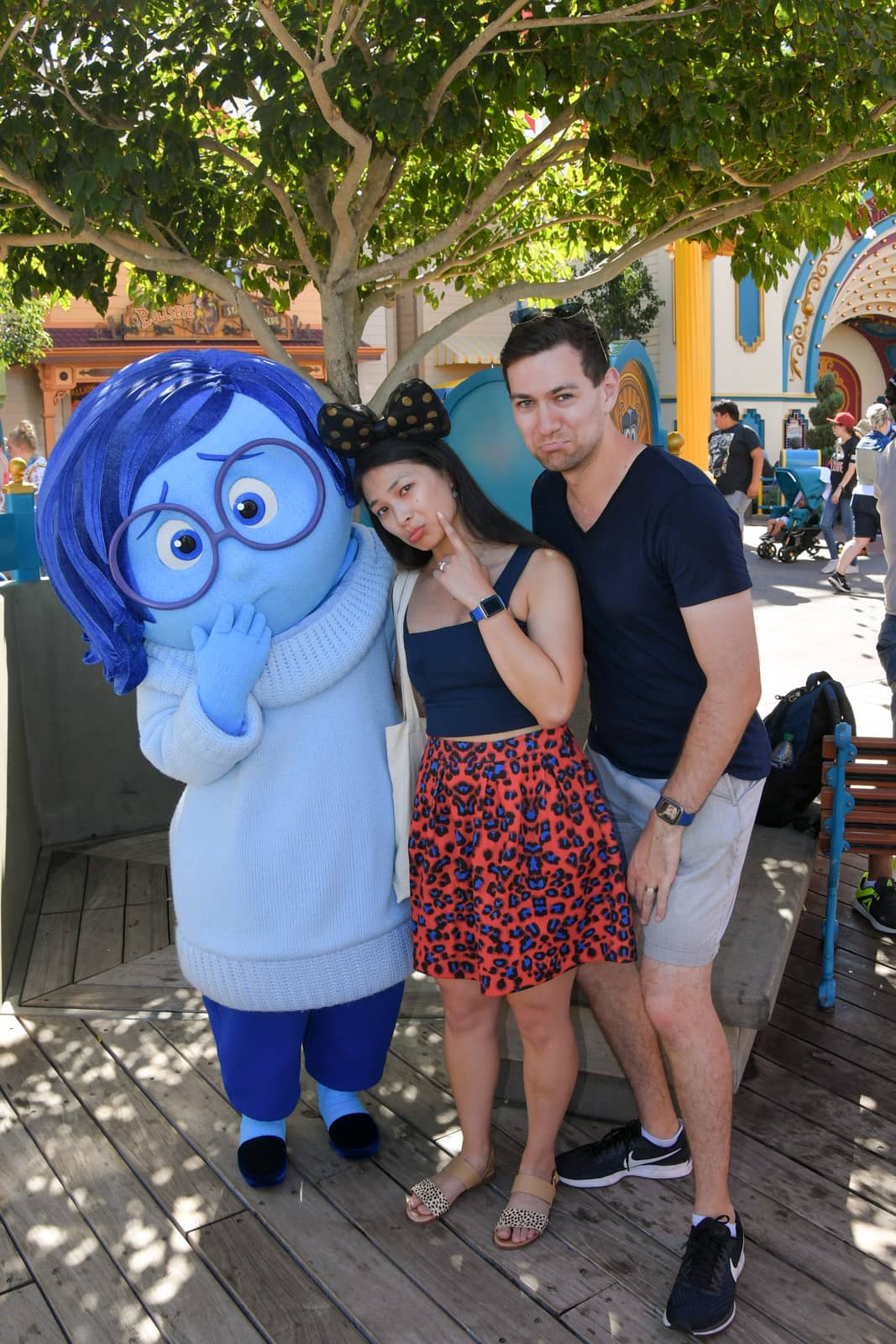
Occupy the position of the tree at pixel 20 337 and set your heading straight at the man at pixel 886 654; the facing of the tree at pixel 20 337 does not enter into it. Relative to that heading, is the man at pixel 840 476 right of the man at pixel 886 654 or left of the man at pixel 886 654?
left

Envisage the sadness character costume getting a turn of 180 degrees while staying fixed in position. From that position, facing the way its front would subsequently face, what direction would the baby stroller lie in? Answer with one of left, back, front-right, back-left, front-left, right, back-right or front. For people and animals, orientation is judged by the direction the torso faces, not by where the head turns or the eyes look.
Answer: front-right

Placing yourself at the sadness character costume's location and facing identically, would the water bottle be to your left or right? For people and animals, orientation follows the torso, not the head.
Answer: on your left

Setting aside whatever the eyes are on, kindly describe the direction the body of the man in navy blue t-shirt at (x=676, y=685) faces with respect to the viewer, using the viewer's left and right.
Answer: facing the viewer and to the left of the viewer

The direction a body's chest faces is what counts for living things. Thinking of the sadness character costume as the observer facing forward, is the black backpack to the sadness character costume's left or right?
on its left

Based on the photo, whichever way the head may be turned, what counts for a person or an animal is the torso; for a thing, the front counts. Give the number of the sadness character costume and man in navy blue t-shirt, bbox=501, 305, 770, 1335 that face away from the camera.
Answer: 0

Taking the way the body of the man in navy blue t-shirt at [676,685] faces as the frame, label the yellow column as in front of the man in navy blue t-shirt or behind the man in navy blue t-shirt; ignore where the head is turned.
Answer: behind

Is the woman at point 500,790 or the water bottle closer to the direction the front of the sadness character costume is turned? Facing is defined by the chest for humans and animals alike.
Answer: the woman

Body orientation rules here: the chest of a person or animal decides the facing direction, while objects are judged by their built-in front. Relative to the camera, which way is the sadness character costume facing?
toward the camera

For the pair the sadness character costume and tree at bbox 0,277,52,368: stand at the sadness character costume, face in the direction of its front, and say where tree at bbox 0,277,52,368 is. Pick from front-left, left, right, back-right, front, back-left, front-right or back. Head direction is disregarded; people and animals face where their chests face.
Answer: back

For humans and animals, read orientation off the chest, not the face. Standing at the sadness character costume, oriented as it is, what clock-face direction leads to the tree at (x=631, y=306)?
The tree is roughly at 7 o'clock from the sadness character costume.
